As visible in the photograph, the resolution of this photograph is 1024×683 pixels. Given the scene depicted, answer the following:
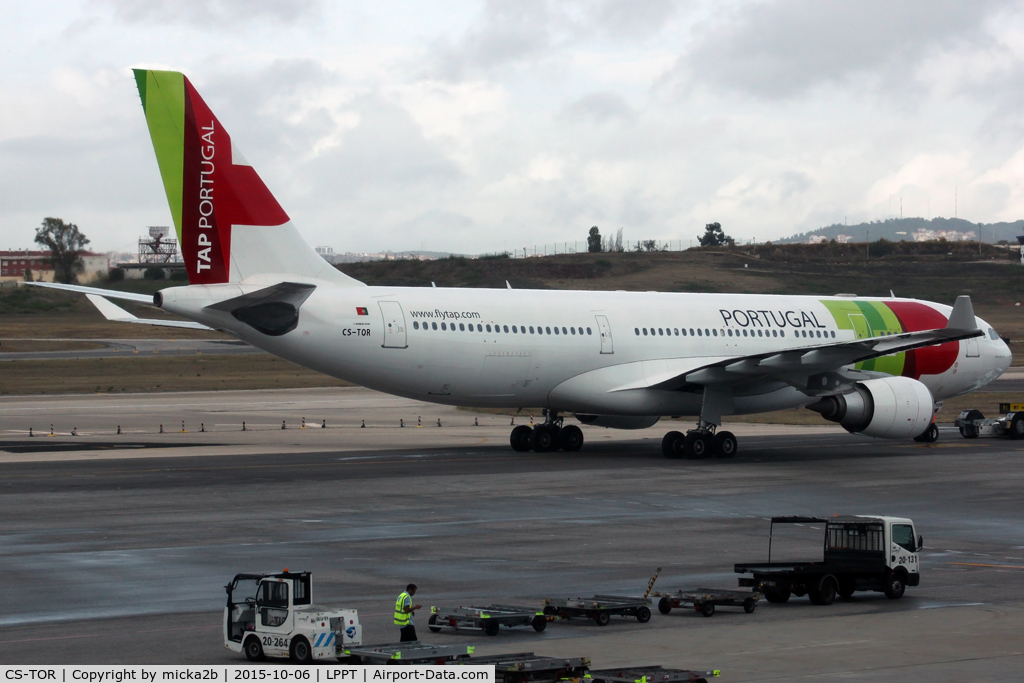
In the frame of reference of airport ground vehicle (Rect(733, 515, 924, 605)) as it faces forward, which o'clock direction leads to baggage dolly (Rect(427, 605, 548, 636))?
The baggage dolly is roughly at 6 o'clock from the airport ground vehicle.

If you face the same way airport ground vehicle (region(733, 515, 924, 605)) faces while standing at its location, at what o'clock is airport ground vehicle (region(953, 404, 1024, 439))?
airport ground vehicle (region(953, 404, 1024, 439)) is roughly at 11 o'clock from airport ground vehicle (region(733, 515, 924, 605)).

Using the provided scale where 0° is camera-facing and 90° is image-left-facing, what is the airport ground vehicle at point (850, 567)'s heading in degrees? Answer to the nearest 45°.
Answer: approximately 225°

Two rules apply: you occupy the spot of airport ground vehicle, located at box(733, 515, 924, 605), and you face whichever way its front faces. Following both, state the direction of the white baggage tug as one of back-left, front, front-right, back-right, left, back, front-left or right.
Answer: back

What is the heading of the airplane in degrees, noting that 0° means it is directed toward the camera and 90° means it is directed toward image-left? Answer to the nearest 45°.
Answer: approximately 225°

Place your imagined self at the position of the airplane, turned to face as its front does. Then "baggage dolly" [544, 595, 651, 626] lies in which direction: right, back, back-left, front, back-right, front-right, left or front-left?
back-right

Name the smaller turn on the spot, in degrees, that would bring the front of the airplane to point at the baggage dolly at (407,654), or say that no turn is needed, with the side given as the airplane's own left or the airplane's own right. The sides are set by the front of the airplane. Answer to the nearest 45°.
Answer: approximately 135° to the airplane's own right

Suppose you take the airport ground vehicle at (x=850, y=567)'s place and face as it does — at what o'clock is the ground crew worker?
The ground crew worker is roughly at 6 o'clock from the airport ground vehicle.

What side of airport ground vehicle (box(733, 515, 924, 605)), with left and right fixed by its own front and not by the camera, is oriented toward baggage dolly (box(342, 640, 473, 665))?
back

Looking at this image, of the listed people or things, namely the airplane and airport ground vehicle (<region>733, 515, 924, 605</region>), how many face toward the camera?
0

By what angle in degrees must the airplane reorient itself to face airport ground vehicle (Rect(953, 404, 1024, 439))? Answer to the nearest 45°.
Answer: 0° — it already faces it
